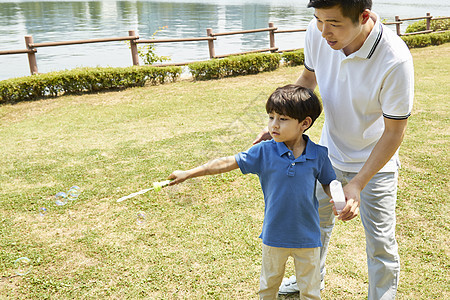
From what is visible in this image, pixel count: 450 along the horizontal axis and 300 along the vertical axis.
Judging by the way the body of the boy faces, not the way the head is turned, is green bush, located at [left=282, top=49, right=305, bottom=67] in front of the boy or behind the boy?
behind

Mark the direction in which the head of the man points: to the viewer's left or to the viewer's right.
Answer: to the viewer's left

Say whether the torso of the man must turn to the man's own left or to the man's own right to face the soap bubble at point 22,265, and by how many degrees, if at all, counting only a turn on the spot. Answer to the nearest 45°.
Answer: approximately 45° to the man's own right

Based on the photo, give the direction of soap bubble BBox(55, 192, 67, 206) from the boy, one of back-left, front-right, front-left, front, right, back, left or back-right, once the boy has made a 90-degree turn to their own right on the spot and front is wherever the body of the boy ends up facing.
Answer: front-right

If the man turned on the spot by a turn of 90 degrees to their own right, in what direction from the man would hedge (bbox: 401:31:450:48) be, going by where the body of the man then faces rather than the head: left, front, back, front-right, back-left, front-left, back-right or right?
front-right

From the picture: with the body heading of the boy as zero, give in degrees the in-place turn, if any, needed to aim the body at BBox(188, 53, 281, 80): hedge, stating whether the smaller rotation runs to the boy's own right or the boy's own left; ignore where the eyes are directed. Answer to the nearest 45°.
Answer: approximately 180°

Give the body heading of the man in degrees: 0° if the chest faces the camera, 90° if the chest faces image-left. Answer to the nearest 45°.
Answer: approximately 45°

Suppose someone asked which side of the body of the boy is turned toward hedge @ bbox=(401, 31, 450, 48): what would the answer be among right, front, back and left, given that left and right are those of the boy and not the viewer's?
back
